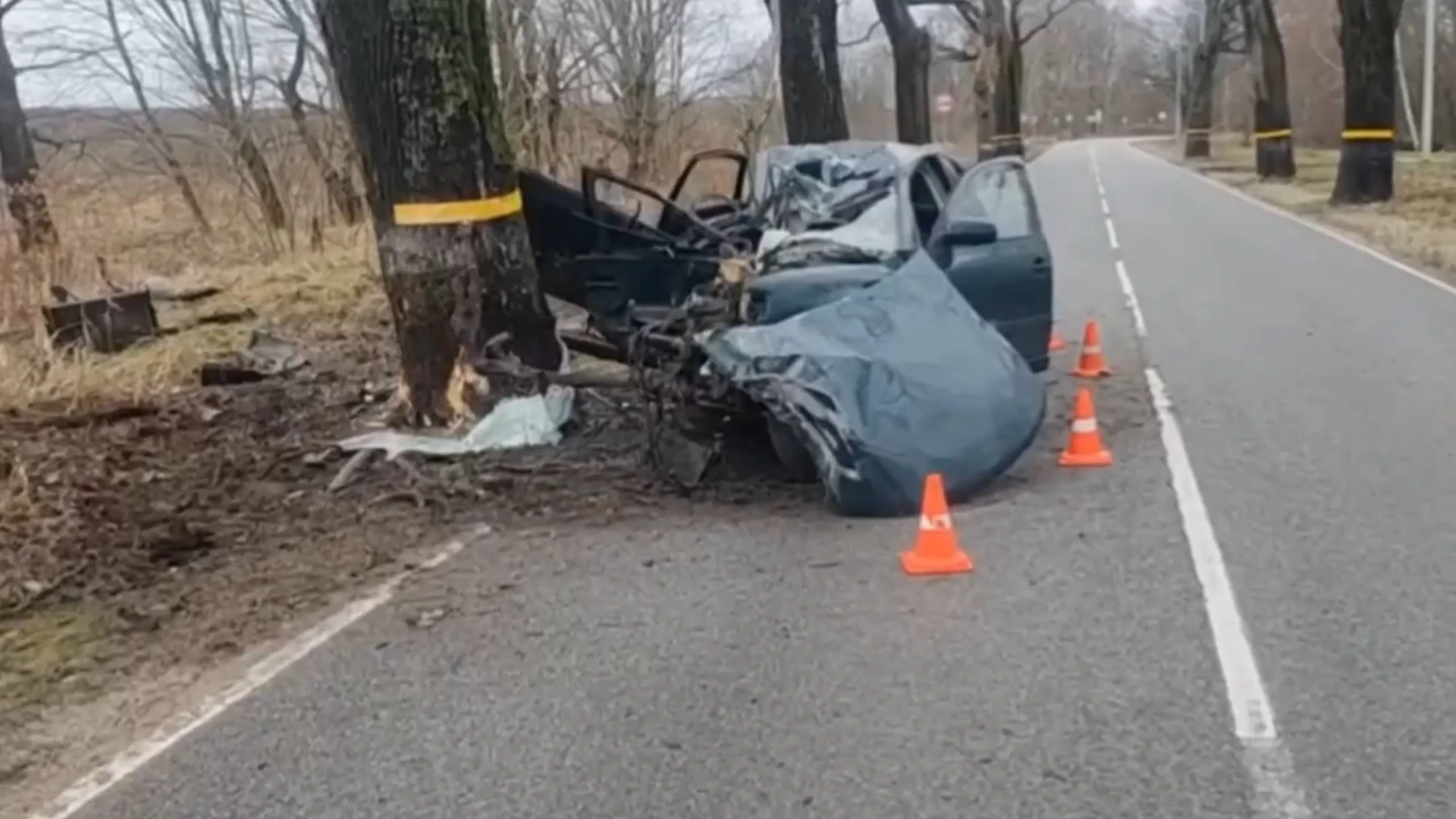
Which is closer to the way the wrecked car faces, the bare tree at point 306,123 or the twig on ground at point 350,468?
the twig on ground

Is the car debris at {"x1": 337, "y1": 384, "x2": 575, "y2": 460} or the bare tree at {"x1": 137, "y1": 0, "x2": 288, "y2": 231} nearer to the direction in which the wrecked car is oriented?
the car debris

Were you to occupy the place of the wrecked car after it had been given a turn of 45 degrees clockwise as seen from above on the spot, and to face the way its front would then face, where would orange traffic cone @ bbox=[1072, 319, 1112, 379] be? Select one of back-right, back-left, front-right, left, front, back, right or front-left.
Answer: back
